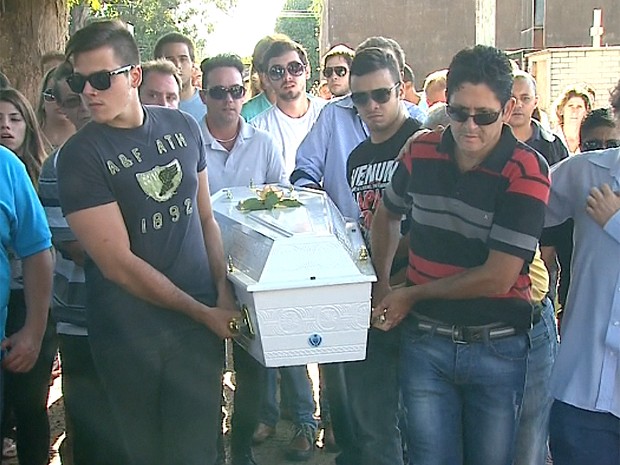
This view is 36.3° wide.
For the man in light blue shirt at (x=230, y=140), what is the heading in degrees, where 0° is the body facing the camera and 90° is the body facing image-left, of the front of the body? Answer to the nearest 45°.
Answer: approximately 0°

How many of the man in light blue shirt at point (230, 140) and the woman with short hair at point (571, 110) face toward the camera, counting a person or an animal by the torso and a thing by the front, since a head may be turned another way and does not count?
2

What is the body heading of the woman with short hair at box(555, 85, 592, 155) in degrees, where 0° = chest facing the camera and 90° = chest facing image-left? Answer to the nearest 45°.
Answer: approximately 0°

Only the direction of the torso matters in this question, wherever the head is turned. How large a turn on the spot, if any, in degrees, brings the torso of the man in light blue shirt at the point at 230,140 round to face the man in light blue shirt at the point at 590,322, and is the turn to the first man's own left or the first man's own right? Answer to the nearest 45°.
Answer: approximately 45° to the first man's own left

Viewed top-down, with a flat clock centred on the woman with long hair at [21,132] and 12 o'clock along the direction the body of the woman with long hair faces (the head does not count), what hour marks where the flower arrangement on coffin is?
The flower arrangement on coffin is roughly at 9 o'clock from the woman with long hair.

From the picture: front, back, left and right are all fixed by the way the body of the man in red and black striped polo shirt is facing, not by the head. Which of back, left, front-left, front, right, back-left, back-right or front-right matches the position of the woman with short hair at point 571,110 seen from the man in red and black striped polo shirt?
back
